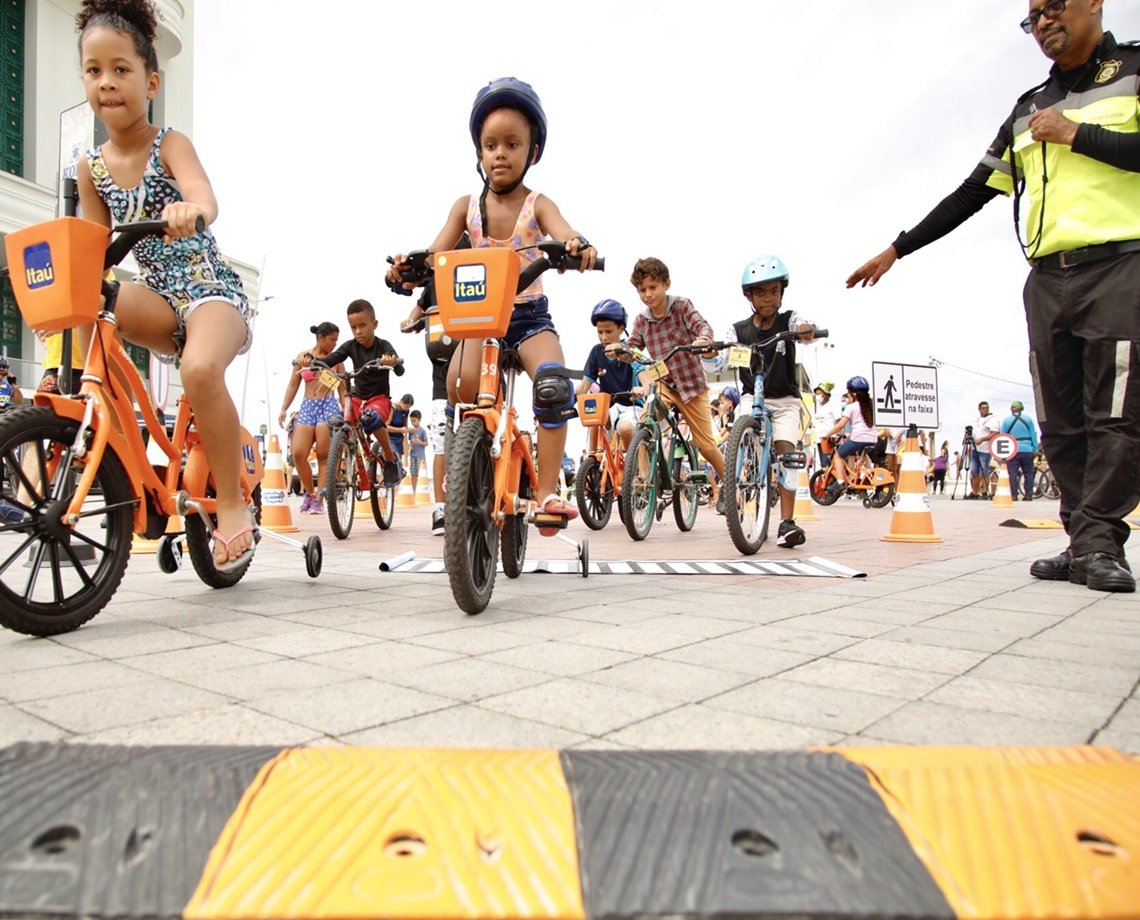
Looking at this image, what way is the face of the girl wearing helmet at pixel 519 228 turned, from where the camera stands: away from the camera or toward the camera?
toward the camera

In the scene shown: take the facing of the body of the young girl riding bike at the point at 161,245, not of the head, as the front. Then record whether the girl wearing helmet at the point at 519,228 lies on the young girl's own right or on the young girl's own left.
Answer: on the young girl's own left

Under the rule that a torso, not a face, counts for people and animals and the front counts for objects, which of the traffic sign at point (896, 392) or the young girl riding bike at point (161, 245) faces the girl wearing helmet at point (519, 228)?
the traffic sign

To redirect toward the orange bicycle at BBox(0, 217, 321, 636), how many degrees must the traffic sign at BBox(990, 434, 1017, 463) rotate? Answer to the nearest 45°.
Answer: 0° — it already faces it

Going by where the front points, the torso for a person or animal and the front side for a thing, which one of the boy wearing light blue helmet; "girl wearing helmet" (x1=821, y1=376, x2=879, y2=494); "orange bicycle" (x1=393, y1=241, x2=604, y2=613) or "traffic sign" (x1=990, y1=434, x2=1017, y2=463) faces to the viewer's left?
the girl wearing helmet

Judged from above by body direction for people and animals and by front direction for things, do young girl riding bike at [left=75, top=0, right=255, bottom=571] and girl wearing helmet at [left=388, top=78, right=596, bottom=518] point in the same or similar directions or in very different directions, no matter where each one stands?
same or similar directions

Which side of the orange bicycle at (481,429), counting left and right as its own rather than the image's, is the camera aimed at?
front

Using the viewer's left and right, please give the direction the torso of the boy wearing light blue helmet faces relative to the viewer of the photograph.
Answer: facing the viewer

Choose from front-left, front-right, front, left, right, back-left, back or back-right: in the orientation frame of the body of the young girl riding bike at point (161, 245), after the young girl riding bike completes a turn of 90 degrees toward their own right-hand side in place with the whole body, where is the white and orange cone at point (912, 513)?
back-right

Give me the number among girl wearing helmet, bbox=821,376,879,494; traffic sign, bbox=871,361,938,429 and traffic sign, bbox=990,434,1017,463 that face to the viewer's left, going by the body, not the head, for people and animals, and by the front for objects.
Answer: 1

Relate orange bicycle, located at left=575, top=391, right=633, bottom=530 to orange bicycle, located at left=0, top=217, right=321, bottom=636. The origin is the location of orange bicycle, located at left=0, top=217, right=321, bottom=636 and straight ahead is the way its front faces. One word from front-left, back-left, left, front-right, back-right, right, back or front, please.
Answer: back

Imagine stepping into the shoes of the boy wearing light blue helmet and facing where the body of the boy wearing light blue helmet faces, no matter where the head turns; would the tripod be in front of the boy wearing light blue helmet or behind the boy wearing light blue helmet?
behind

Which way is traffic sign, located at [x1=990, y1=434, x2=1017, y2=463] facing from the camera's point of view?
toward the camera

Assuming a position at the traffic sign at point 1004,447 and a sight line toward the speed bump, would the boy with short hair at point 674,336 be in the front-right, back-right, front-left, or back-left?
front-right

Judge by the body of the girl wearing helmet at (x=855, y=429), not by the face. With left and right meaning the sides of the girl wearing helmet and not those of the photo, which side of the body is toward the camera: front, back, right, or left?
left

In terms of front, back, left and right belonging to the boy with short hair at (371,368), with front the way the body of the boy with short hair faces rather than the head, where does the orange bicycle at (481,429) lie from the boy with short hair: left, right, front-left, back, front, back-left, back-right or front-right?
front-left
